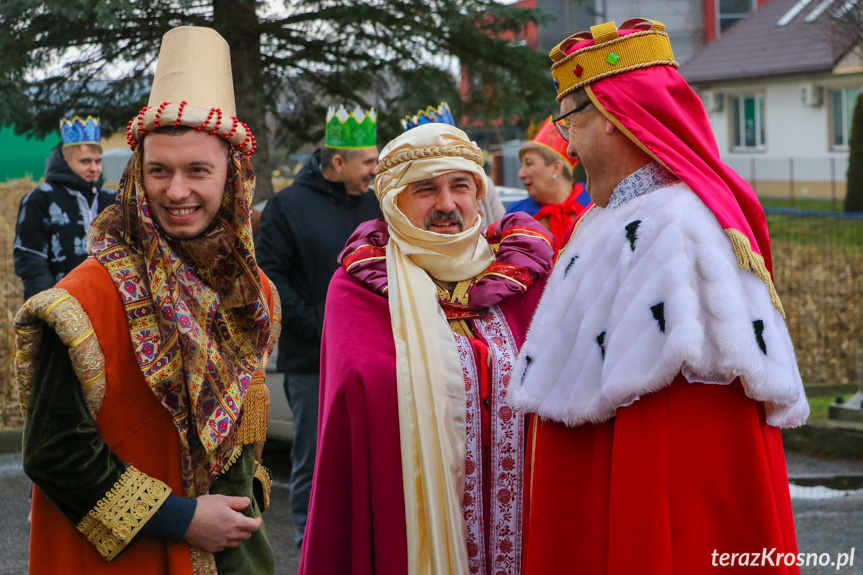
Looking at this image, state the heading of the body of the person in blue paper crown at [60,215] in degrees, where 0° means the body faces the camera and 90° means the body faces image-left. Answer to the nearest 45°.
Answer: approximately 315°

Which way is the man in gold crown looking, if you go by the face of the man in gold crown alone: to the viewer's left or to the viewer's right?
to the viewer's left

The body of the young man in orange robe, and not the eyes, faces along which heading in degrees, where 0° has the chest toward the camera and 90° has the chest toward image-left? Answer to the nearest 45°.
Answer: approximately 315°

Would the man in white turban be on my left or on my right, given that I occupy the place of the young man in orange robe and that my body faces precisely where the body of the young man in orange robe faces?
on my left

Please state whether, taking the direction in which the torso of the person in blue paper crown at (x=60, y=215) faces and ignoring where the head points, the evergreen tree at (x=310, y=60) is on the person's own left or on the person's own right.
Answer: on the person's own left

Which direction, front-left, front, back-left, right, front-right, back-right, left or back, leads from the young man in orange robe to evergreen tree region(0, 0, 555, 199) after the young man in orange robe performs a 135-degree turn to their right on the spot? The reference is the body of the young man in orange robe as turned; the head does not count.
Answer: right

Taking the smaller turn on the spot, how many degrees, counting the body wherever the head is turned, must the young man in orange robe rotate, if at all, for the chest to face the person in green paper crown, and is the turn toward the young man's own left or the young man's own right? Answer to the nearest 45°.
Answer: approximately 135° to the young man's own left

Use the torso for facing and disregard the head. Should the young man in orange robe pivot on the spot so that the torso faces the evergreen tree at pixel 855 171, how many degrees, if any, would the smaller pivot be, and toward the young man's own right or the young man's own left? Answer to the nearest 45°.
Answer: approximately 90° to the young man's own left

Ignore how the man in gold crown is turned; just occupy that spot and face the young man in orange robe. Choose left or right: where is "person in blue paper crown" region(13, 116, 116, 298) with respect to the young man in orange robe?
right
